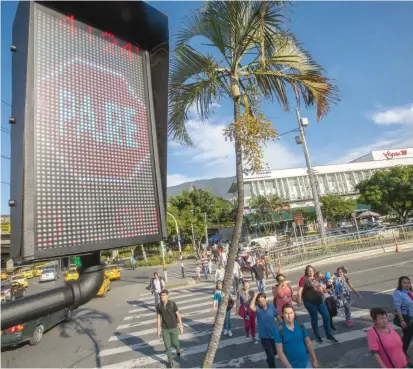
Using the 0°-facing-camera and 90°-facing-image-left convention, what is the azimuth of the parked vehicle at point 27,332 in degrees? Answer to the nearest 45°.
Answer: approximately 225°

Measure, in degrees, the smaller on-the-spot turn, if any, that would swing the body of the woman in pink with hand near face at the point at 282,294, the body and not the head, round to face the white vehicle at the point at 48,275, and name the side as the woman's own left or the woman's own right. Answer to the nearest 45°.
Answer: approximately 135° to the woman's own right

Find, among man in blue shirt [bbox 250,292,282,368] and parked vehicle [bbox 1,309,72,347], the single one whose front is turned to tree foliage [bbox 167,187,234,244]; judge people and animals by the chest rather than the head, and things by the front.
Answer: the parked vehicle
